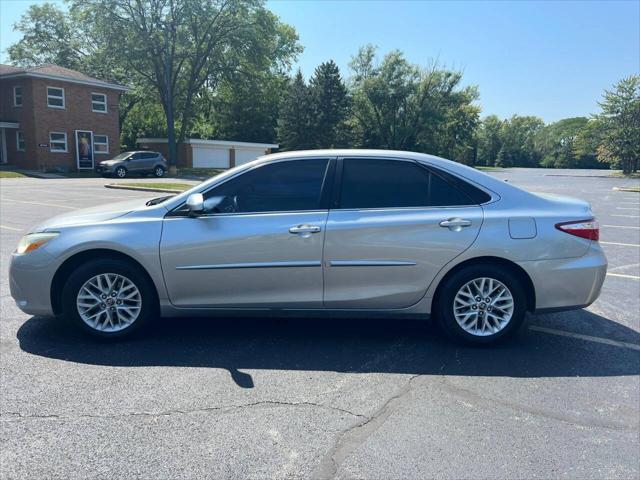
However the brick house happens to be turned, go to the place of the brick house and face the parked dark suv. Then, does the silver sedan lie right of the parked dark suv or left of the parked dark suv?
right

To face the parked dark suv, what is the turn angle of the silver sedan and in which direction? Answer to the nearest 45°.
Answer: approximately 90° to its right

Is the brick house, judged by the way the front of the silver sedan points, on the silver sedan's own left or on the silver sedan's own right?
on the silver sedan's own right

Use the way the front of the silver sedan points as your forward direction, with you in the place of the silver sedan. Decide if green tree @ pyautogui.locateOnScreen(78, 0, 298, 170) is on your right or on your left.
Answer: on your right

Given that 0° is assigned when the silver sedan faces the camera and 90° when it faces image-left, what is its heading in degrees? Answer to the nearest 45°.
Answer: approximately 90°
